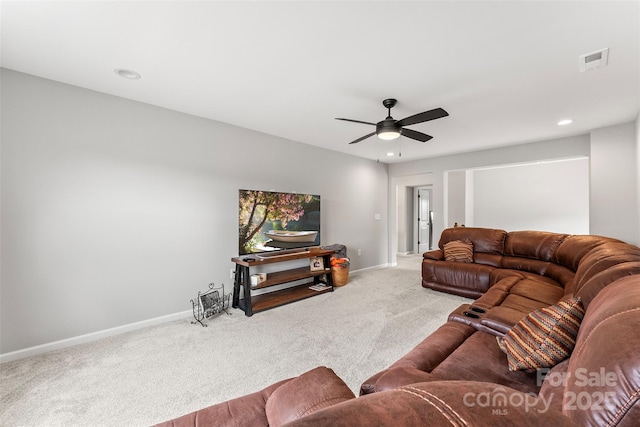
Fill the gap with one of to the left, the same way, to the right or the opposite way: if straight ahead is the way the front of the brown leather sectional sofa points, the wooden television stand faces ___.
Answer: the opposite way

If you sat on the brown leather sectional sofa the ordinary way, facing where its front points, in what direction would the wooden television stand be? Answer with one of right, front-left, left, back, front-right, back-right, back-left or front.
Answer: front-right

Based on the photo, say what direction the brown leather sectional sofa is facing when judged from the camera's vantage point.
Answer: facing to the left of the viewer

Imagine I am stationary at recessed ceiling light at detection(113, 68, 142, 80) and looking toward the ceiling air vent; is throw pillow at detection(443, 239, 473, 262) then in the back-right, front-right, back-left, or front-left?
front-left

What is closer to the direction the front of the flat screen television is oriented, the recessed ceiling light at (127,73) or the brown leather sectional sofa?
the brown leather sectional sofa

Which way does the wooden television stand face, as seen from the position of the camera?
facing the viewer and to the right of the viewer

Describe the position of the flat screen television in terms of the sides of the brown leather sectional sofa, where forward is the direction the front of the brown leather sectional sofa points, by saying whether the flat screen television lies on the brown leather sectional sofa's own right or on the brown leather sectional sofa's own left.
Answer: on the brown leather sectional sofa's own right

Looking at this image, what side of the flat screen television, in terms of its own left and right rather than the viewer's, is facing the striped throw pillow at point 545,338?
front

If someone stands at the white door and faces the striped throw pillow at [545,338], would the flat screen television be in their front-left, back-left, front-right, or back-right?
front-right

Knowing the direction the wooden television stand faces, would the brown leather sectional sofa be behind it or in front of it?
in front

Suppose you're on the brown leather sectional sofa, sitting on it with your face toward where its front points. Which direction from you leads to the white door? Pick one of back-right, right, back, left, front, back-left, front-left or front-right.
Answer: right

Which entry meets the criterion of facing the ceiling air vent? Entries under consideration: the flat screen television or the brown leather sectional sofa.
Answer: the flat screen television

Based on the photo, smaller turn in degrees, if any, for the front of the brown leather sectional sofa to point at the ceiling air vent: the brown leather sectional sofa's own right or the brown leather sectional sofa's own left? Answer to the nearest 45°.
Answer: approximately 135° to the brown leather sectional sofa's own right

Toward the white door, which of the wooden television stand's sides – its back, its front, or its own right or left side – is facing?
left

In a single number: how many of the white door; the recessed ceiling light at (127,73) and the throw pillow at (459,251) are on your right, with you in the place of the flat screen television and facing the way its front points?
1
